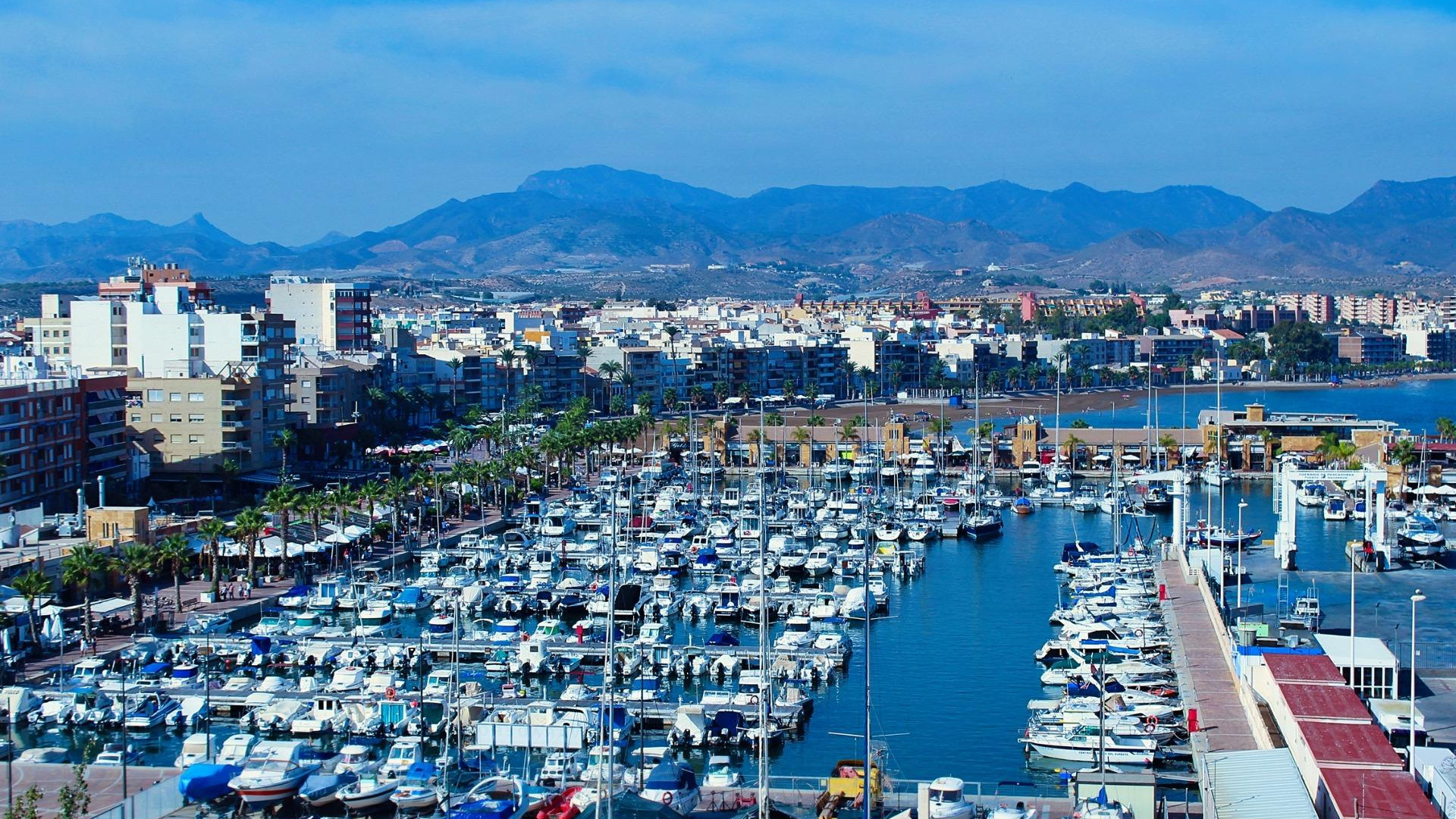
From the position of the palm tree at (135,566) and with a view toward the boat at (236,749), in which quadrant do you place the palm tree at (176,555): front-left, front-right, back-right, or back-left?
back-left

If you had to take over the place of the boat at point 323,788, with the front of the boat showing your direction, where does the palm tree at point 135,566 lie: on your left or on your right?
on your right

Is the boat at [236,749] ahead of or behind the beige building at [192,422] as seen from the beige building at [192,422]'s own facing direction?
ahead

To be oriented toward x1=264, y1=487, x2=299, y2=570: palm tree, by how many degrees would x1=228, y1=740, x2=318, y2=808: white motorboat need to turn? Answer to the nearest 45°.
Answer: approximately 135° to its right

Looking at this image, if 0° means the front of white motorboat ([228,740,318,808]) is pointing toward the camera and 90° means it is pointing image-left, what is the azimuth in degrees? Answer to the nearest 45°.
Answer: approximately 45°

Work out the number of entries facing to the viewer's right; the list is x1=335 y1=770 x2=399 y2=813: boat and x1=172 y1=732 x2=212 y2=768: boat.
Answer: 0

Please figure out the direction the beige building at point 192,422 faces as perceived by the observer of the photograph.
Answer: facing the viewer and to the right of the viewer

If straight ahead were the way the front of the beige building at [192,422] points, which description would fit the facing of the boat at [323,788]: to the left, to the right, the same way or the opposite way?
to the right

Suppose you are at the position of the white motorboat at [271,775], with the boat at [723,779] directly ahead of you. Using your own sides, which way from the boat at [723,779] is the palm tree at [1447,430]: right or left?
left

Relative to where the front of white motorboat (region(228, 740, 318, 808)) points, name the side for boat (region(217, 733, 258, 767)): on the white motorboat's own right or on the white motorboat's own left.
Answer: on the white motorboat's own right
